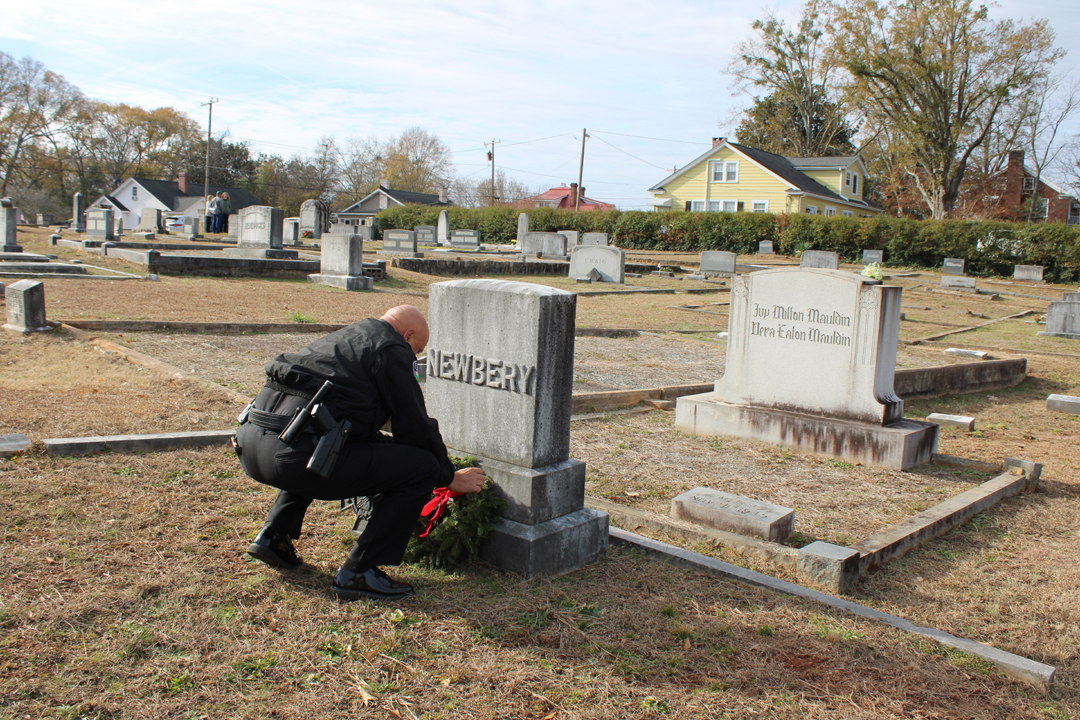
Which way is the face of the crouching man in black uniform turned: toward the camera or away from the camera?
away from the camera

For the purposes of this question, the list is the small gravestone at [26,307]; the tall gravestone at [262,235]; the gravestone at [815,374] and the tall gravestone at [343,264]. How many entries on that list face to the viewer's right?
0

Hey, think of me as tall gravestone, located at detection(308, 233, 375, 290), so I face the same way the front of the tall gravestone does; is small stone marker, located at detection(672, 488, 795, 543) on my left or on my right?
on my left

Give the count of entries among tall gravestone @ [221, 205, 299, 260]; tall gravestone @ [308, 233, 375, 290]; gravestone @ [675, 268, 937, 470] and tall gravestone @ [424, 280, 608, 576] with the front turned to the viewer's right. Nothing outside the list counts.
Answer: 0

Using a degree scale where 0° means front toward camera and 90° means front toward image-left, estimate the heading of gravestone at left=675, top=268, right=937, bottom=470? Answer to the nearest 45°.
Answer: approximately 45°

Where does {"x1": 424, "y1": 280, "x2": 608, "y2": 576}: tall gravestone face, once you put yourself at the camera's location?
facing the viewer and to the left of the viewer

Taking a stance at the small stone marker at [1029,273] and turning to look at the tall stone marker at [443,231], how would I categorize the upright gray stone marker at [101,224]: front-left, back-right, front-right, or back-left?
front-left

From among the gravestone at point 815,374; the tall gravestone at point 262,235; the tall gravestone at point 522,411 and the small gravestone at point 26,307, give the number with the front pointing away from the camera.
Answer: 0

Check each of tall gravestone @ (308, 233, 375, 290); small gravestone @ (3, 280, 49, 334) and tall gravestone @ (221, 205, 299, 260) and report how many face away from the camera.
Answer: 0

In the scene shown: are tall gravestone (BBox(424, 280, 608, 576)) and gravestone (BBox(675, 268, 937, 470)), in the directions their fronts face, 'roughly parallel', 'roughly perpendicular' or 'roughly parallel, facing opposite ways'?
roughly parallel

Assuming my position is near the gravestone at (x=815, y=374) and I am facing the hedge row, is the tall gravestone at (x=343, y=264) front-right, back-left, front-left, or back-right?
front-left

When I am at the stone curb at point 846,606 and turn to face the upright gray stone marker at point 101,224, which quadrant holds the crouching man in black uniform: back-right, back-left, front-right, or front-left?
front-left

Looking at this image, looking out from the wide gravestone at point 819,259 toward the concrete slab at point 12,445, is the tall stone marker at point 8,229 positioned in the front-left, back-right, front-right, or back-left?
front-right

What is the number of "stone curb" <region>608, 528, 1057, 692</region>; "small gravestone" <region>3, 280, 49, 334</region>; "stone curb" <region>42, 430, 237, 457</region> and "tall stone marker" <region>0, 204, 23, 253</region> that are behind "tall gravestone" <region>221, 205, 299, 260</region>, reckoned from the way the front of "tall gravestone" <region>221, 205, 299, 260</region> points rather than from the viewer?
0

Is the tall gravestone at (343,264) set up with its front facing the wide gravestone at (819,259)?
no

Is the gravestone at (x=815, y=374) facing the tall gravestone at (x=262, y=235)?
no

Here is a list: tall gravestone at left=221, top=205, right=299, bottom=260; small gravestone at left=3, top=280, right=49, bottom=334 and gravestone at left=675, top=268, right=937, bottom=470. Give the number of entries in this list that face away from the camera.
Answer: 0

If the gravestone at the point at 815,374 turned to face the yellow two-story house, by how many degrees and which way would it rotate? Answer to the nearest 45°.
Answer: approximately 135° to its right

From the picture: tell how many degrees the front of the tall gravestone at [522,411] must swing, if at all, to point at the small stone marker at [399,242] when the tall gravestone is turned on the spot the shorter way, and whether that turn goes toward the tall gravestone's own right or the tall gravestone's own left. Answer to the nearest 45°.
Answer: approximately 135° to the tall gravestone's own right

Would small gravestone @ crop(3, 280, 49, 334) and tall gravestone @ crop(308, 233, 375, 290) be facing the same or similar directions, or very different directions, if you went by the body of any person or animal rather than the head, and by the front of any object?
same or similar directions
